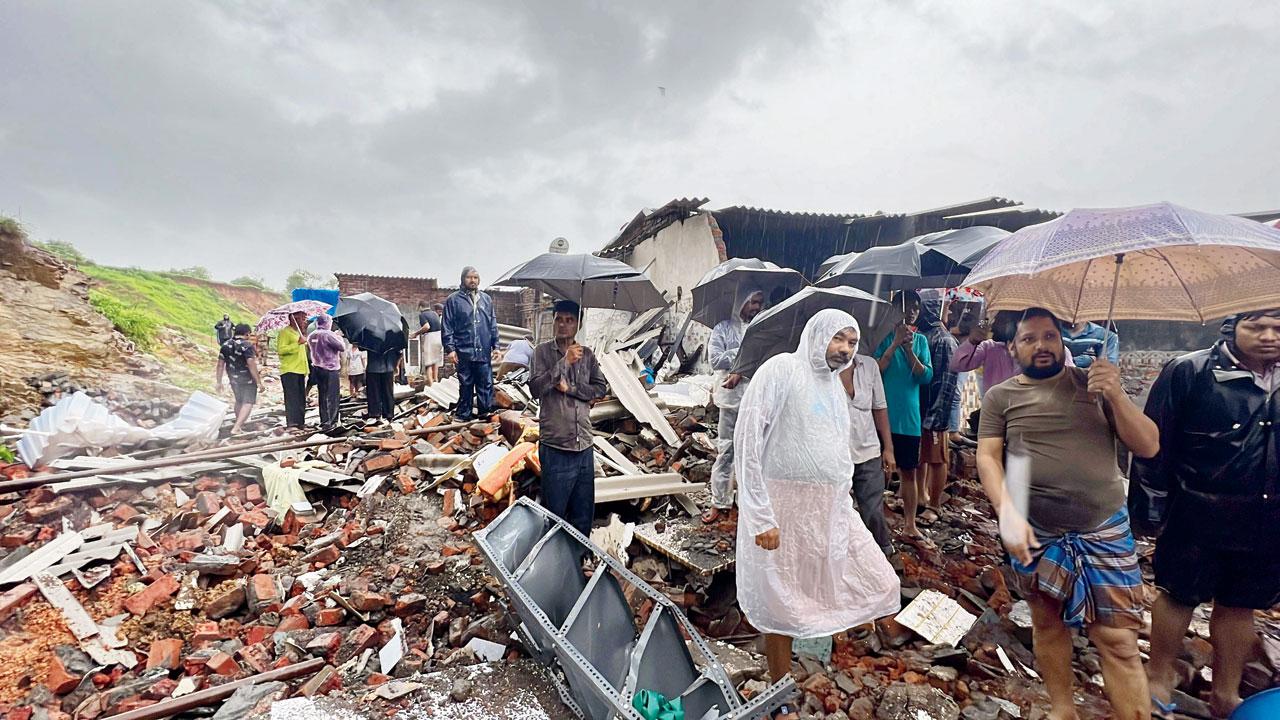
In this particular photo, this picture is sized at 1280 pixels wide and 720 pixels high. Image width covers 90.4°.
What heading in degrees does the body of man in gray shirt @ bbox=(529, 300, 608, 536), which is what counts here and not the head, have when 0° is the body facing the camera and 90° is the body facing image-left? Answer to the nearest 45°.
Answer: approximately 0°

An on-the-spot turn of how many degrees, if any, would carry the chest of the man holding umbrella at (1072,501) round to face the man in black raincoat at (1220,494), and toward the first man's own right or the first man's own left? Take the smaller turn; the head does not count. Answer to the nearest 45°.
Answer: approximately 135° to the first man's own left

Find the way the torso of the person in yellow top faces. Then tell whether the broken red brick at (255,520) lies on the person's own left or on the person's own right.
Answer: on the person's own right

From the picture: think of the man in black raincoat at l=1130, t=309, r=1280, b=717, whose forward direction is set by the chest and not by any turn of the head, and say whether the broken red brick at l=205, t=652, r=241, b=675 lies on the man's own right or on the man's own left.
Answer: on the man's own right

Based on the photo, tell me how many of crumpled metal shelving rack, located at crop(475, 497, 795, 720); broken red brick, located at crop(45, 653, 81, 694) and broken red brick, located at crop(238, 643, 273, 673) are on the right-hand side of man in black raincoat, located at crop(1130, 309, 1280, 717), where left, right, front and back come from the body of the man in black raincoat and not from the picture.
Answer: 3

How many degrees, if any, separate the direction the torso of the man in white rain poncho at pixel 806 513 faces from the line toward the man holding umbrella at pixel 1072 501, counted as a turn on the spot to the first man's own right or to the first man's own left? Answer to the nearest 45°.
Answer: approximately 45° to the first man's own left

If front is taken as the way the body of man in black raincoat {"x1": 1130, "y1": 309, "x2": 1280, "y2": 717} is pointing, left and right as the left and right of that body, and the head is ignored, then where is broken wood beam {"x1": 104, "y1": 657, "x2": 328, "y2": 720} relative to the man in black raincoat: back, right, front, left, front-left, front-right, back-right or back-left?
right

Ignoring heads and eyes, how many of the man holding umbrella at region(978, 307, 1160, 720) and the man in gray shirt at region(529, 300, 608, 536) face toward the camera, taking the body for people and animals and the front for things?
2

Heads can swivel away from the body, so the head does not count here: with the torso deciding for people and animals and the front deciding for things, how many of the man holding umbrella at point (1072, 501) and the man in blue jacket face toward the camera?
2
